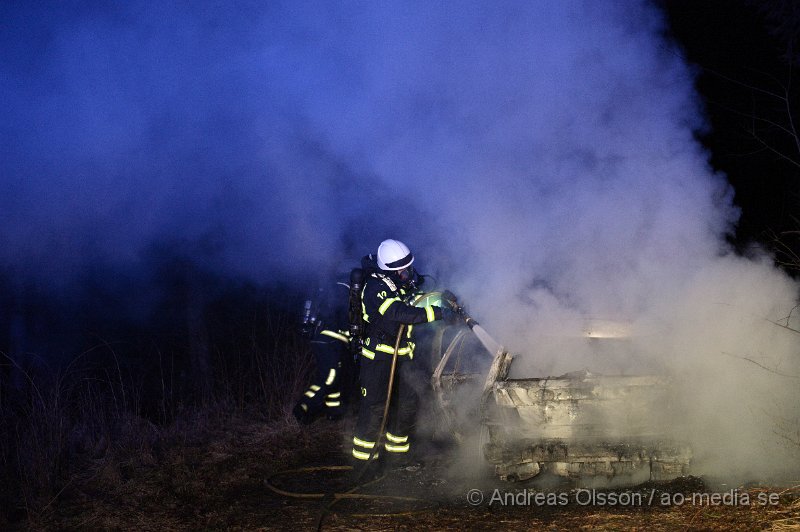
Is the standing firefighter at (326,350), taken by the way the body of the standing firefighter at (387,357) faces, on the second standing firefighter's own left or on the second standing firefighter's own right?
on the second standing firefighter's own left

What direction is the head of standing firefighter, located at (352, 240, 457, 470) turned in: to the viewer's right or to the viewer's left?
to the viewer's right

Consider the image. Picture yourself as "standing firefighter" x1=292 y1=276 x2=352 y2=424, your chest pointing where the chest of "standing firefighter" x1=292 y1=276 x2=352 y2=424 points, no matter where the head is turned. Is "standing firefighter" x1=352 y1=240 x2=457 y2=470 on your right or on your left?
on your right

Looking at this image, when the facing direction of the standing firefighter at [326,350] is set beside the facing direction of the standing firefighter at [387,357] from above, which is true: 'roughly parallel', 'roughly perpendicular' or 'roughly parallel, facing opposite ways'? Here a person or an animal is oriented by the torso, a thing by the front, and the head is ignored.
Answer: roughly parallel

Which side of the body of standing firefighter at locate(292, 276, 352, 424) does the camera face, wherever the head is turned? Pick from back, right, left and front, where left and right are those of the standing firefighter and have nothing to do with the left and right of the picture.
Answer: right

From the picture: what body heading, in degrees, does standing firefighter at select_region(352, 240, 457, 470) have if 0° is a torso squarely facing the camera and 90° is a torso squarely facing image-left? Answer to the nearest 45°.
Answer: approximately 270°

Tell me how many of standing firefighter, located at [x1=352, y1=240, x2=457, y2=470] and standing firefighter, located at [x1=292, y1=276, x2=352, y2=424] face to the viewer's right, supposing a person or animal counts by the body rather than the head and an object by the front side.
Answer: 2
